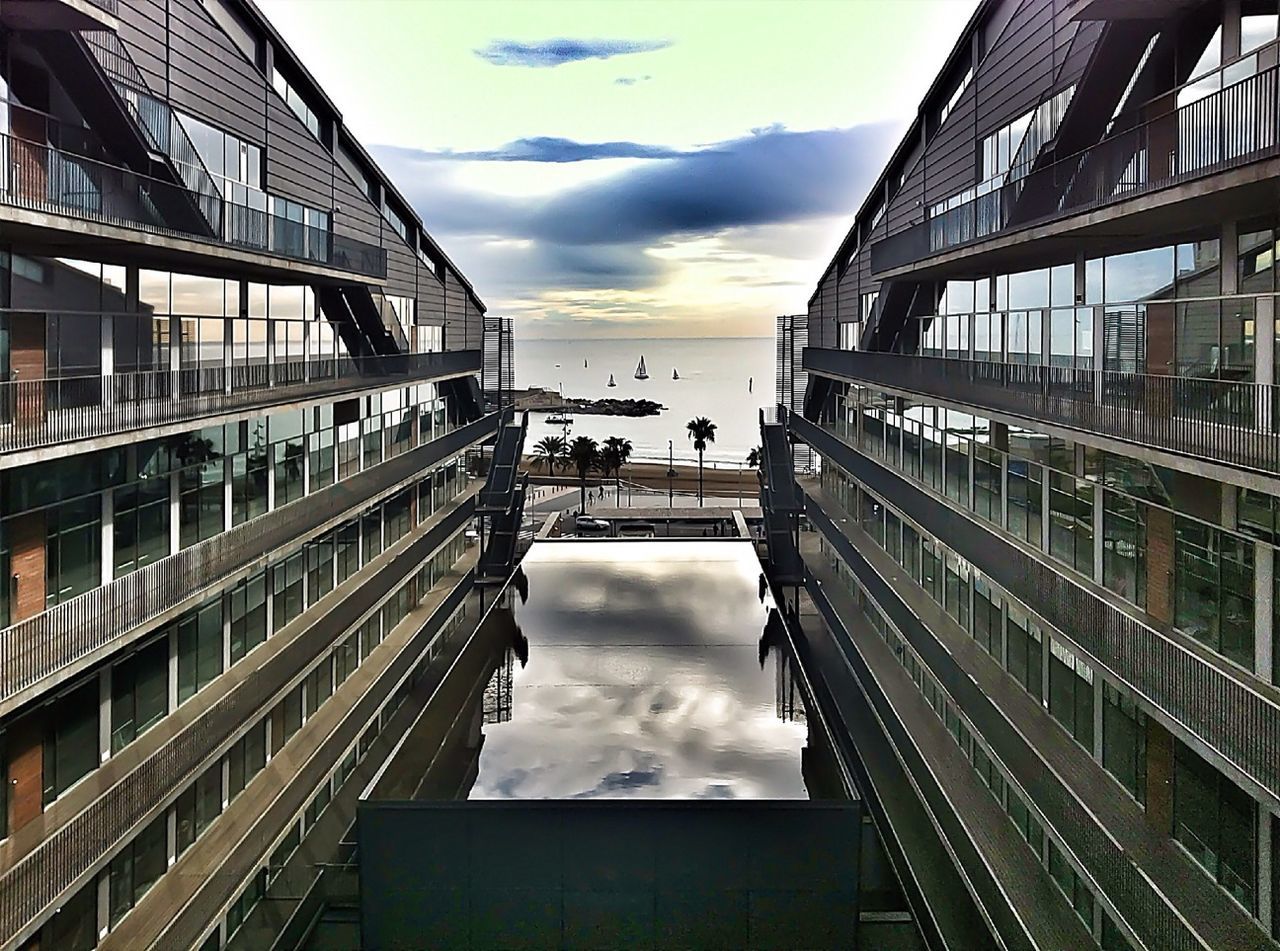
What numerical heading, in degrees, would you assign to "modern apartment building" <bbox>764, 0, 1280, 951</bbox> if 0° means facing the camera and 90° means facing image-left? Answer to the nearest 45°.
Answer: approximately 45°

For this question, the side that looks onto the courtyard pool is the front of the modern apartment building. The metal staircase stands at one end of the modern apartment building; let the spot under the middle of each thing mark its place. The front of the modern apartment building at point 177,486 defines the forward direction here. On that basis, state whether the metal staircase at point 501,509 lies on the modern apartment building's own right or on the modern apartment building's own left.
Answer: on the modern apartment building's own left

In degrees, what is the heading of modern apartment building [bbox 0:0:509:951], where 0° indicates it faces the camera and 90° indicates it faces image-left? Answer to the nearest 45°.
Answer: approximately 315°

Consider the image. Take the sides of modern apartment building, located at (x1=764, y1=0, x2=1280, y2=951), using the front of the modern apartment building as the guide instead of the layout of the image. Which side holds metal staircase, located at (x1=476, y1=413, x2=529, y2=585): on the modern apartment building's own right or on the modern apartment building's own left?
on the modern apartment building's own right

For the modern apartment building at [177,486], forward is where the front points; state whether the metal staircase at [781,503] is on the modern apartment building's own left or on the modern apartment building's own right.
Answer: on the modern apartment building's own left

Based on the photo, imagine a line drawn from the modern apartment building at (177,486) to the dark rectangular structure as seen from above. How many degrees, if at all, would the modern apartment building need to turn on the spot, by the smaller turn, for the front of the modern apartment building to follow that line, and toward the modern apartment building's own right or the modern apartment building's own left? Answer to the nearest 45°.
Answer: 0° — it already faces it

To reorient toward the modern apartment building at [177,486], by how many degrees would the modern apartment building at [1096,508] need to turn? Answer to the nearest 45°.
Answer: approximately 45° to its right

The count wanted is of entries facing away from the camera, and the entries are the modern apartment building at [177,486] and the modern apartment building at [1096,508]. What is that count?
0
